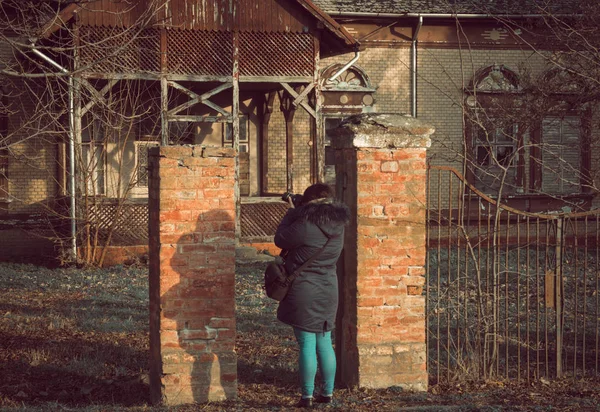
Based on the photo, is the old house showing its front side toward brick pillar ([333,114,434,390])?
yes

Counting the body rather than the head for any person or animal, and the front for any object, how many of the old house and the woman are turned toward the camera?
1

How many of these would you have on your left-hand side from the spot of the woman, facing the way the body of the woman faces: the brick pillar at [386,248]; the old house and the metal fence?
0

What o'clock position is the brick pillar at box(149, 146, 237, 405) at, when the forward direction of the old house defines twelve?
The brick pillar is roughly at 12 o'clock from the old house.

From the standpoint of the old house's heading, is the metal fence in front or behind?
in front

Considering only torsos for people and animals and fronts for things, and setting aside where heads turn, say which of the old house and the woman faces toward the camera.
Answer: the old house

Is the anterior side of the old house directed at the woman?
yes

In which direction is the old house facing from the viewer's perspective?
toward the camera

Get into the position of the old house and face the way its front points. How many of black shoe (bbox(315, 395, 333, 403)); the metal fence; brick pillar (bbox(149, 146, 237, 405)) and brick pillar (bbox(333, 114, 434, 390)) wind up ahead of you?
4

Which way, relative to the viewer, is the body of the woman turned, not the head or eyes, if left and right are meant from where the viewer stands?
facing away from the viewer and to the left of the viewer

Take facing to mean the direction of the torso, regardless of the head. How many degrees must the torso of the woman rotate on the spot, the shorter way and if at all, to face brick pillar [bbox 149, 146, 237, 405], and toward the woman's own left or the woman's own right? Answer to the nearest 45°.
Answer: approximately 45° to the woman's own left

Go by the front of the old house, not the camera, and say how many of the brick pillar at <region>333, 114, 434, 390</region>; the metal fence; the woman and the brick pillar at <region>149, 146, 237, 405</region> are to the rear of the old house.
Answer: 0

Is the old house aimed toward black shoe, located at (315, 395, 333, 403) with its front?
yes

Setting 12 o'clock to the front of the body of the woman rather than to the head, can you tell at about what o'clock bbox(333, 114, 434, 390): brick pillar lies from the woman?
The brick pillar is roughly at 3 o'clock from the woman.

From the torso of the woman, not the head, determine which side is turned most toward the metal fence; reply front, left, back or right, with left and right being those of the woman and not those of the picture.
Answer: right
